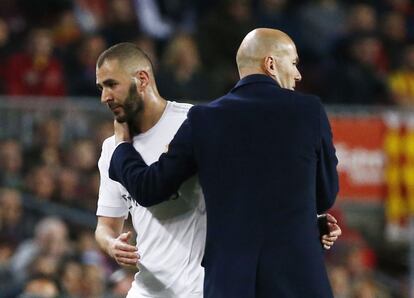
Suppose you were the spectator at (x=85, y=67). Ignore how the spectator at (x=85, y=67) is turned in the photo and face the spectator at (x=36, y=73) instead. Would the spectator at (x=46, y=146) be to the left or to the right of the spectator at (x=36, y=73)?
left

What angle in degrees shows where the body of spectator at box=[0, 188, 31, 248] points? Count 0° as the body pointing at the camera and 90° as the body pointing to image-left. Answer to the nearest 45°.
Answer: approximately 0°

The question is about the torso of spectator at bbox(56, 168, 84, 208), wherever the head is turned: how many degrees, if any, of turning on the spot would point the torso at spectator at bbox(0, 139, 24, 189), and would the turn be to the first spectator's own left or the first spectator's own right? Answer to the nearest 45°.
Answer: approximately 90° to the first spectator's own right

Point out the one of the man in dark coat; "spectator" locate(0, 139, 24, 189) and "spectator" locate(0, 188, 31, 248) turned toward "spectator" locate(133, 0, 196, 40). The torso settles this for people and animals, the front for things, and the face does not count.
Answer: the man in dark coat

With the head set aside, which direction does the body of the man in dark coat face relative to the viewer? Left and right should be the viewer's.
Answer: facing away from the viewer

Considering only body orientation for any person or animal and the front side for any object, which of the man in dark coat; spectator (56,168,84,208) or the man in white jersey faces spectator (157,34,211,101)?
the man in dark coat
